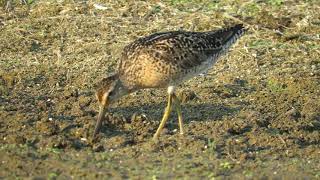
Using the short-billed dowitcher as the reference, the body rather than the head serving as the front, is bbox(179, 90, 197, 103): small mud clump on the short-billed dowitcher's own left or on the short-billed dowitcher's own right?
on the short-billed dowitcher's own right

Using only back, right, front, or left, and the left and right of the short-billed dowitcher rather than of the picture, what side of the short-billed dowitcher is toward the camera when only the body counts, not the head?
left
